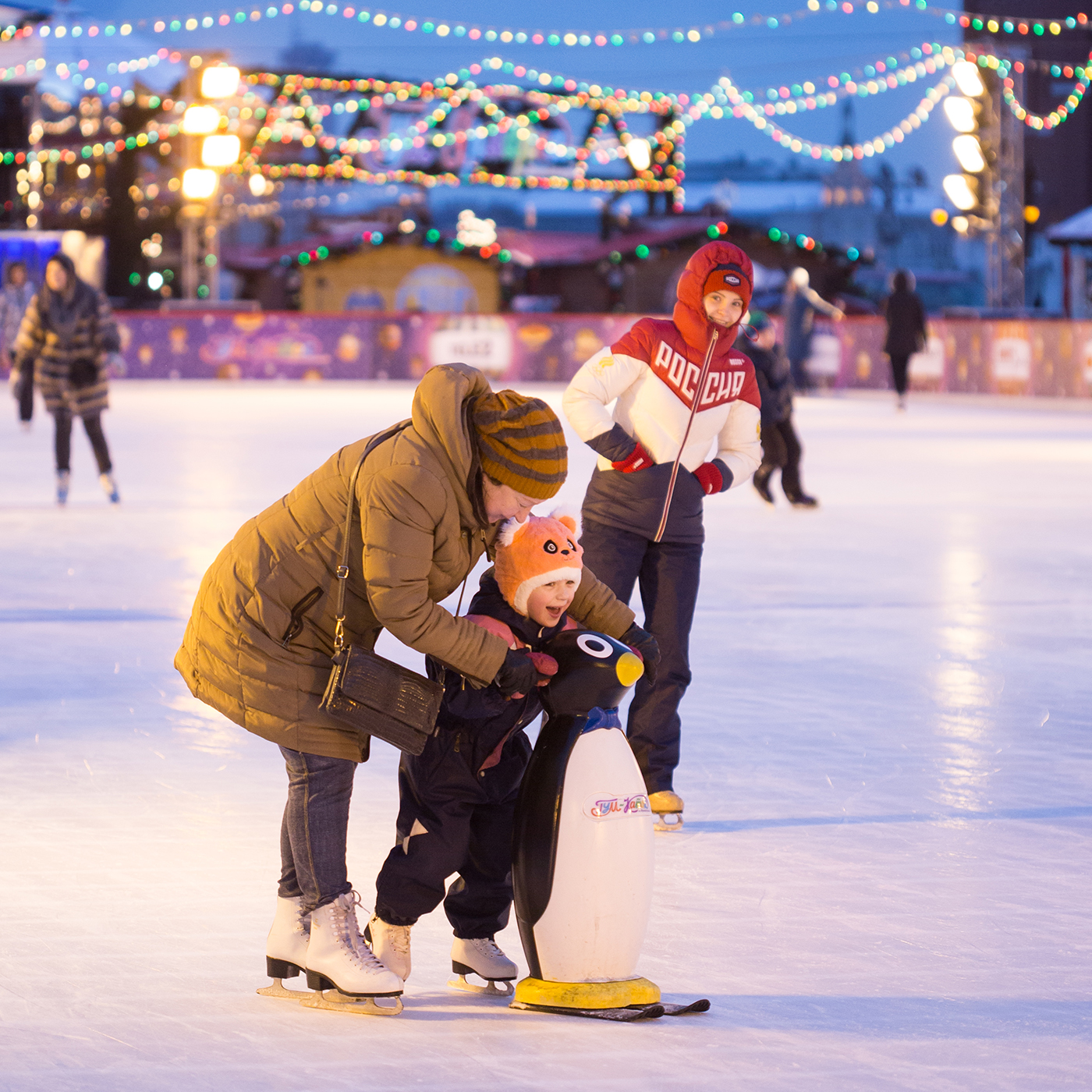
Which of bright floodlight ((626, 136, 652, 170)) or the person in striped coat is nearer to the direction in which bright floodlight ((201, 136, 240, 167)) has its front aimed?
the person in striped coat

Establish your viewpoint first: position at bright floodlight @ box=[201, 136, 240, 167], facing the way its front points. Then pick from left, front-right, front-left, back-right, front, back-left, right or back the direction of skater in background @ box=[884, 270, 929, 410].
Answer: front-left

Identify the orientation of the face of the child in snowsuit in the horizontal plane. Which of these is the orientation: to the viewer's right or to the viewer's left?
to the viewer's right

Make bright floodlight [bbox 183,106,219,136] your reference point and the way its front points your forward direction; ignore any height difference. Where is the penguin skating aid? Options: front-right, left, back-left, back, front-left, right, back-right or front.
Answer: front

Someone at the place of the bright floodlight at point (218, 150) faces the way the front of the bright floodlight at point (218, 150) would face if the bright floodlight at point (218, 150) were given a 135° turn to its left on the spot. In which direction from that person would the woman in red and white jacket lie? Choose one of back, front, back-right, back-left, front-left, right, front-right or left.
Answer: back-right

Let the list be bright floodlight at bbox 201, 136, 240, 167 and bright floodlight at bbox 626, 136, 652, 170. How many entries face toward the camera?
2

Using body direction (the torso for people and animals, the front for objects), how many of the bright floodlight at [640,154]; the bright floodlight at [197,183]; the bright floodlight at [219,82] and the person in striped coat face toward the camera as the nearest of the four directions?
4

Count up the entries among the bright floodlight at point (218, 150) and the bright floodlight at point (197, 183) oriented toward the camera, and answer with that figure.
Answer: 2

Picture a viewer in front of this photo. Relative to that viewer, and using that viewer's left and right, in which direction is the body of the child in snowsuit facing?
facing the viewer and to the right of the viewer

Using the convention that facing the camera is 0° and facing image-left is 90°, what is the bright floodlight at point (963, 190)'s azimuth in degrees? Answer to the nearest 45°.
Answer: approximately 45°

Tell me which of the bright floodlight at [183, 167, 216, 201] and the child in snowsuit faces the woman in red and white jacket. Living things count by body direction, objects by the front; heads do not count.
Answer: the bright floodlight

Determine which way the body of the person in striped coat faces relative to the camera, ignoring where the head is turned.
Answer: toward the camera

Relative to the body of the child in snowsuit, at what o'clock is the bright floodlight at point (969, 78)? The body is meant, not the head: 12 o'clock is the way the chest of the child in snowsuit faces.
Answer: The bright floodlight is roughly at 8 o'clock from the child in snowsuit.

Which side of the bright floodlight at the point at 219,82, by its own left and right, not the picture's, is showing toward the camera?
front

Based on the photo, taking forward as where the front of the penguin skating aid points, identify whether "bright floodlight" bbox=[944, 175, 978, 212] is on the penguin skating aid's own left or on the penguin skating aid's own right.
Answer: on the penguin skating aid's own left

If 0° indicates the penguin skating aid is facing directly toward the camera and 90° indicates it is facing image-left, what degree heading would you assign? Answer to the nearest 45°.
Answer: approximately 315°

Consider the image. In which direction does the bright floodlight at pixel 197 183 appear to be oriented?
toward the camera
